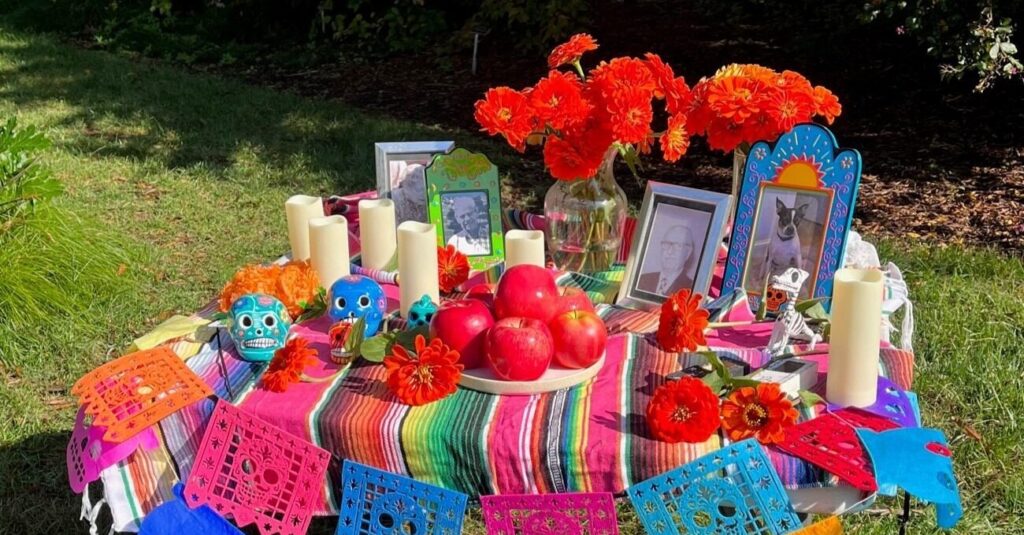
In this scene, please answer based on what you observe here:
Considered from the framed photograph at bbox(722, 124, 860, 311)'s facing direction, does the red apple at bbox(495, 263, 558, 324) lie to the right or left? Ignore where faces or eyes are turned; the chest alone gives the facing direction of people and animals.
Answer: on its right

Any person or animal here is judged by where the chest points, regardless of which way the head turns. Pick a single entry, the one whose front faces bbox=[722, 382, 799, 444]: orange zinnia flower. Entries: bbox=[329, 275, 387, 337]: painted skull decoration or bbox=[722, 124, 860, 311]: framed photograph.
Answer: the framed photograph

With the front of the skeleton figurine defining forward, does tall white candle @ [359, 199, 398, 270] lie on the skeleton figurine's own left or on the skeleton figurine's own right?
on the skeleton figurine's own right

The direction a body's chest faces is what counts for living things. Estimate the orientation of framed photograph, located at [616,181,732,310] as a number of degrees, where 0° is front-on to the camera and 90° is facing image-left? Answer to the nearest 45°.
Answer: approximately 0°

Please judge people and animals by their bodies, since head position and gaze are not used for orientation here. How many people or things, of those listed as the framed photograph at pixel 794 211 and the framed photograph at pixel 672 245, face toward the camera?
2
